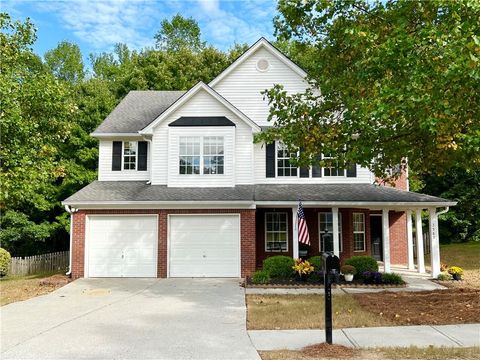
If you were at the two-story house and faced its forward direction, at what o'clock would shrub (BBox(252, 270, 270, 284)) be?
The shrub is roughly at 11 o'clock from the two-story house.

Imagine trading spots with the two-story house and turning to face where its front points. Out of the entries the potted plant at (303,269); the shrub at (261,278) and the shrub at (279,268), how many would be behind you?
0

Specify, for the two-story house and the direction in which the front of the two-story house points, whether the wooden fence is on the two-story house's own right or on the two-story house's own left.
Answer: on the two-story house's own right

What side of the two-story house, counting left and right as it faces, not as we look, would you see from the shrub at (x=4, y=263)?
right

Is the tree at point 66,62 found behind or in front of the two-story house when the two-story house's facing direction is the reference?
behind

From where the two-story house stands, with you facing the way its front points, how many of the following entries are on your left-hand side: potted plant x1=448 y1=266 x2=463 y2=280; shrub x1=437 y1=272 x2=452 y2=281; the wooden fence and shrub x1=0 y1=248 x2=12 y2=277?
2

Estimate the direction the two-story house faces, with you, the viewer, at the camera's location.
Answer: facing the viewer

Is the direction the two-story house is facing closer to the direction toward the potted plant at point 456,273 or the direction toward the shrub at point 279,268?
the shrub

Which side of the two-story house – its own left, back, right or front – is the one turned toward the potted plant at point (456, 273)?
left

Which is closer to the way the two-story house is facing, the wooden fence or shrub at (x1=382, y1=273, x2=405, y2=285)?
the shrub

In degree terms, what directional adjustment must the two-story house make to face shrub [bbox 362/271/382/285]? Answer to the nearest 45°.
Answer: approximately 45° to its left

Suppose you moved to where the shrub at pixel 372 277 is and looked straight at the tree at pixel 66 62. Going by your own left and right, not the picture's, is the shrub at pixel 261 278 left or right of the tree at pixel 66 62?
left
